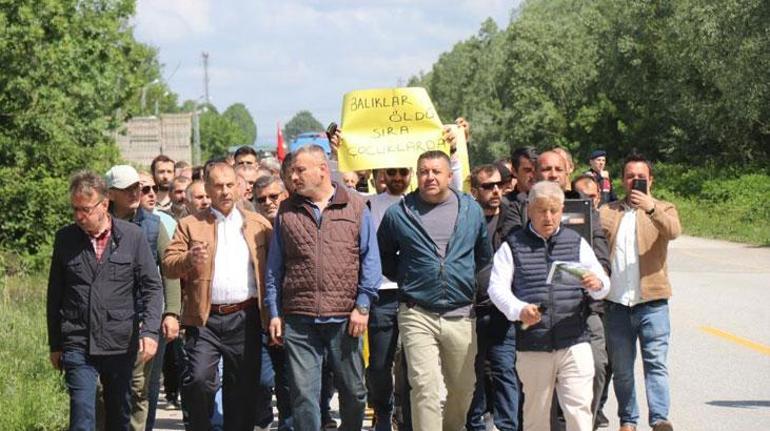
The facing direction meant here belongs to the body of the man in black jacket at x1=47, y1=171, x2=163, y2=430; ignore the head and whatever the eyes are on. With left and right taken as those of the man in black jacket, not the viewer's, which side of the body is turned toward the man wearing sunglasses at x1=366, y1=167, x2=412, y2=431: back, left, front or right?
left

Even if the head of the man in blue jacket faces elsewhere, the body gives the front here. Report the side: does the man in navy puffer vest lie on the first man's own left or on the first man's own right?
on the first man's own left

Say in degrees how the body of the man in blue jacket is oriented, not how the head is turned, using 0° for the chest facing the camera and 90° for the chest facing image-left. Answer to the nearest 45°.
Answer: approximately 0°

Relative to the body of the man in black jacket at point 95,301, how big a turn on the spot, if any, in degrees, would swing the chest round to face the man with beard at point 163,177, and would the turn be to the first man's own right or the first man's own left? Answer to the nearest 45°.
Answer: approximately 180°

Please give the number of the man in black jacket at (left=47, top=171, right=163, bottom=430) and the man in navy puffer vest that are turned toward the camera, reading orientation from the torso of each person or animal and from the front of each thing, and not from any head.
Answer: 2

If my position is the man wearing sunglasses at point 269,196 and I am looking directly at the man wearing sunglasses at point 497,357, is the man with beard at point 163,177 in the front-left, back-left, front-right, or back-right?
back-left

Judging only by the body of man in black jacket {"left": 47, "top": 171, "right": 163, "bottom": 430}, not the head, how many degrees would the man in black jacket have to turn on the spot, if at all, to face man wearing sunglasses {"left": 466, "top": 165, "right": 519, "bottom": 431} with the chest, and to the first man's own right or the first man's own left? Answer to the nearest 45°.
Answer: approximately 90° to the first man's own left

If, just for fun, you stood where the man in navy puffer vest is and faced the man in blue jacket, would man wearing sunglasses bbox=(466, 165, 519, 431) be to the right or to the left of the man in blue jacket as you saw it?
right

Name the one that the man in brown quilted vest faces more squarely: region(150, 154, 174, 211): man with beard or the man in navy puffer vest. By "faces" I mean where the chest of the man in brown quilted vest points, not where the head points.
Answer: the man in navy puffer vest

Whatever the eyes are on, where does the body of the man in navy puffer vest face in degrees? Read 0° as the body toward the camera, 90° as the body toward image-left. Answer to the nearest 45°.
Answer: approximately 0°
